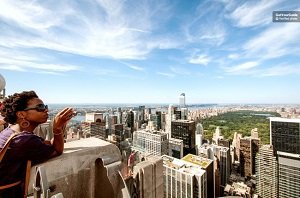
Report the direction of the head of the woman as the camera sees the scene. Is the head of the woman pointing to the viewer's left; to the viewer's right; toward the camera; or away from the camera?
to the viewer's right

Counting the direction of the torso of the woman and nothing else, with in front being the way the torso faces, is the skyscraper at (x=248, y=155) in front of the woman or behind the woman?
in front

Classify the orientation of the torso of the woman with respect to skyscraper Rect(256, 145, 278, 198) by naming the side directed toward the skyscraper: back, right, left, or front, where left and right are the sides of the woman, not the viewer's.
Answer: front

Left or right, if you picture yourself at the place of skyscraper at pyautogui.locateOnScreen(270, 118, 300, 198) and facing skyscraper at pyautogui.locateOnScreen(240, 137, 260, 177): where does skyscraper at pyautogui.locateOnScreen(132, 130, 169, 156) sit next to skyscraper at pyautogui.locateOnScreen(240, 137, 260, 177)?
left

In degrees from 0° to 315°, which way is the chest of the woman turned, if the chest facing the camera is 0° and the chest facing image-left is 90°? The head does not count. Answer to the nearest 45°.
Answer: approximately 270°

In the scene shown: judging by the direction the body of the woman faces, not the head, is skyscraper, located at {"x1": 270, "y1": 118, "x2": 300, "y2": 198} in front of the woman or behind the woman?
in front

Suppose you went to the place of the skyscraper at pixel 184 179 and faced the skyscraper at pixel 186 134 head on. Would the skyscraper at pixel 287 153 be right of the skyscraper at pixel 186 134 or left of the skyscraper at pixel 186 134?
right

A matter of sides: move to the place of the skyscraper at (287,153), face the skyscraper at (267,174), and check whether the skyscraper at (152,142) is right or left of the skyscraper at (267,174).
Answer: right
